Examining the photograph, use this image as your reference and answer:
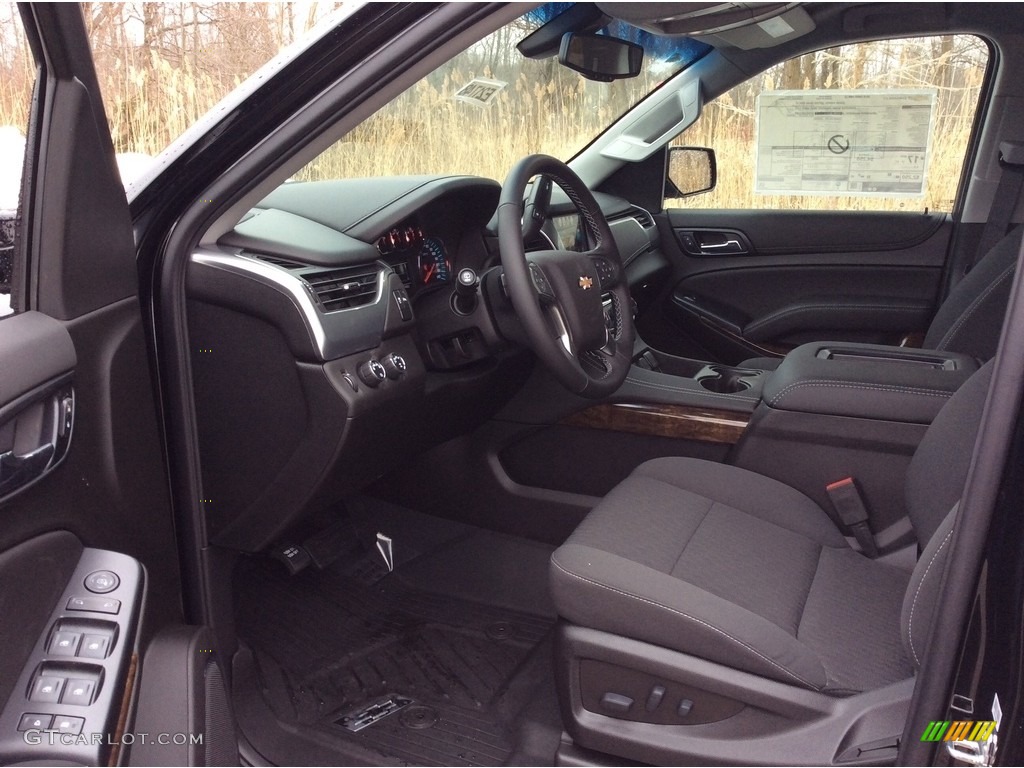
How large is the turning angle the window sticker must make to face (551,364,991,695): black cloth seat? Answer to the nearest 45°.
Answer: approximately 180°

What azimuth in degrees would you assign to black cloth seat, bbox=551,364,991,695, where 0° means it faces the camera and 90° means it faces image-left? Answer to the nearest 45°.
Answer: approximately 135°

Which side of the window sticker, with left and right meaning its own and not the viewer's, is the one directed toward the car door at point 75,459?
back

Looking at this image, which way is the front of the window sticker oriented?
away from the camera

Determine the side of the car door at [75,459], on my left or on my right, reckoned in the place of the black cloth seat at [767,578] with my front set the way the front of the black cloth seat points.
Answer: on my left
